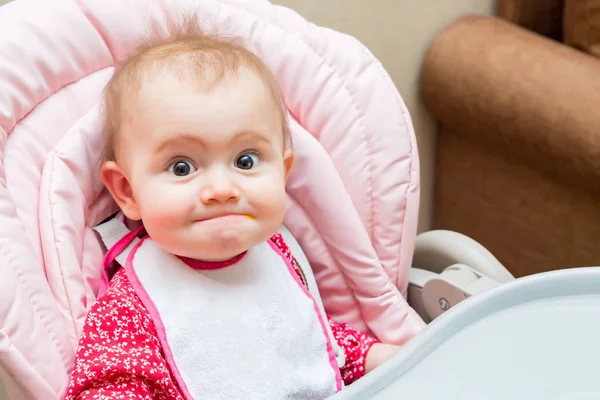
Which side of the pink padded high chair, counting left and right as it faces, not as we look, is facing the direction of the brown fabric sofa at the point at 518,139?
left

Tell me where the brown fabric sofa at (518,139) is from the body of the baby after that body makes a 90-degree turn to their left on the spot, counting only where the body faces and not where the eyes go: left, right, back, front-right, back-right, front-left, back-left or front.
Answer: front

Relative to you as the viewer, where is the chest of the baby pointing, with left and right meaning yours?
facing the viewer and to the right of the viewer
